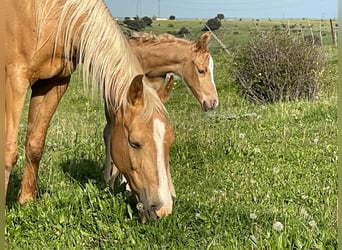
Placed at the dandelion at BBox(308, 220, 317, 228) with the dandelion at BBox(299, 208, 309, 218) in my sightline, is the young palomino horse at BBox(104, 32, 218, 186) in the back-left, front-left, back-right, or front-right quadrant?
front-left

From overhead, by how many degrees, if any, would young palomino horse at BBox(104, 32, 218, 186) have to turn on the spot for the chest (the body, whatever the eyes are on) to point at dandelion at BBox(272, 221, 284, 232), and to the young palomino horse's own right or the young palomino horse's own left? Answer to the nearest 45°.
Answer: approximately 90° to the young palomino horse's own right

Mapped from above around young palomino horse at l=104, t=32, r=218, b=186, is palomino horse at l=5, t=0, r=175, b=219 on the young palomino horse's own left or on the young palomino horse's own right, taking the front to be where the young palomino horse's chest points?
on the young palomino horse's own right

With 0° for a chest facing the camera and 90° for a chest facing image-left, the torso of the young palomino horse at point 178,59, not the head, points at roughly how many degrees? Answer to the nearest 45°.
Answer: approximately 270°

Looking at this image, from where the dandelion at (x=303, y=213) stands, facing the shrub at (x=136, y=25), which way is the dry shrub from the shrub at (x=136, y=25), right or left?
right

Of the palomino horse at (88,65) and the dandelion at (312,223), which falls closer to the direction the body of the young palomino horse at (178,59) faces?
the dandelion

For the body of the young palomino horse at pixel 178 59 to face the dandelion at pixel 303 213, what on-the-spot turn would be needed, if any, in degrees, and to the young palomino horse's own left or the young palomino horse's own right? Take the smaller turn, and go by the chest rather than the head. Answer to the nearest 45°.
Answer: approximately 90° to the young palomino horse's own right
